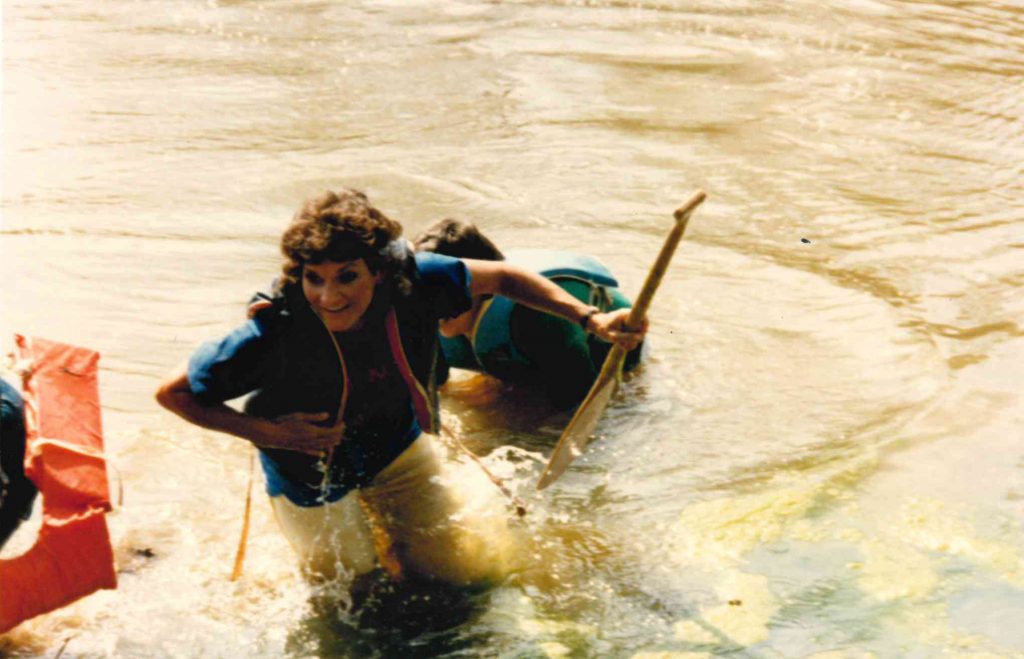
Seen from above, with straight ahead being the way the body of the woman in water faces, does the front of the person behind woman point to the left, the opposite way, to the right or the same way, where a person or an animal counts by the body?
to the right

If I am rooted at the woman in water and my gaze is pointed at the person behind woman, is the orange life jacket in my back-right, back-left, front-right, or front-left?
back-left

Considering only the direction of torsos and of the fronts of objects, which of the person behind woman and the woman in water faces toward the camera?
the woman in water

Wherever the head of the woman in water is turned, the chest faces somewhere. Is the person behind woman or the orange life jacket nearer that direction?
the orange life jacket

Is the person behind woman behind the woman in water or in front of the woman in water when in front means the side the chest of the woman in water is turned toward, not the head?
behind

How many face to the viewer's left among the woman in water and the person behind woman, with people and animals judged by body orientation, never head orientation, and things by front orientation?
1

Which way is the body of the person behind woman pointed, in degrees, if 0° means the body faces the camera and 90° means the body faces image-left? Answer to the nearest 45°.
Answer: approximately 90°

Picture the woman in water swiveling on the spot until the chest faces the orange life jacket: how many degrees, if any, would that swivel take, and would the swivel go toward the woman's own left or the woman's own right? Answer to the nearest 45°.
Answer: approximately 90° to the woman's own right

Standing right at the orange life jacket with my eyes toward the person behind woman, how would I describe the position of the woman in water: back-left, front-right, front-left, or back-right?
front-right

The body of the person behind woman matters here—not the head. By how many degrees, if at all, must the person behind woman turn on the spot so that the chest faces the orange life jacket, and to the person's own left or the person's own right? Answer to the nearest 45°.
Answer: approximately 45° to the person's own left

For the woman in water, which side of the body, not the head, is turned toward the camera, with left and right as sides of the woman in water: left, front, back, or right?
front
